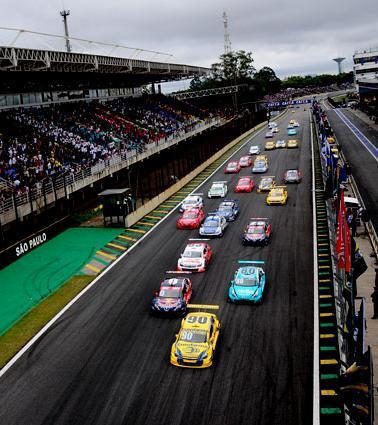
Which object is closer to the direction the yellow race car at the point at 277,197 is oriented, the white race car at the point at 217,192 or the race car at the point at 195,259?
the race car

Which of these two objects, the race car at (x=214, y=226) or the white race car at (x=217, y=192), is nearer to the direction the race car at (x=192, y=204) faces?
the race car

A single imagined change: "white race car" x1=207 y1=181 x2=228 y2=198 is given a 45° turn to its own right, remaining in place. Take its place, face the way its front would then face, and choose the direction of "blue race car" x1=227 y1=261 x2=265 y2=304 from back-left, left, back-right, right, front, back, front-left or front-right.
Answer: left

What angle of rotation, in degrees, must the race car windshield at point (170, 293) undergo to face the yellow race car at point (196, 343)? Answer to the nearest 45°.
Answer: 0° — it already faces it

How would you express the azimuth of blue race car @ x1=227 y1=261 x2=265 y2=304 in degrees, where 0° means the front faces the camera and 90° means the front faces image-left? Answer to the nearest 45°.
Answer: approximately 0°

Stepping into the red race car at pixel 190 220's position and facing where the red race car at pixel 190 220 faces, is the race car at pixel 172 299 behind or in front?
in front

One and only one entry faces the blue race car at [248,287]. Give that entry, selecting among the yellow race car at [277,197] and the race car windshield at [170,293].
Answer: the yellow race car

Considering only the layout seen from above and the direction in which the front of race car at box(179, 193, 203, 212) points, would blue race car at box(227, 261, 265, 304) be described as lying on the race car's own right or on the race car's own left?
on the race car's own left

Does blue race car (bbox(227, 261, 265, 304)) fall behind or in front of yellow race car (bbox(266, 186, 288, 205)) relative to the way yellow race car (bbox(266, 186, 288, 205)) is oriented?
in front

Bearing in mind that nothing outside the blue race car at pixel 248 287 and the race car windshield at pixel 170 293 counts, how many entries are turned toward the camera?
2

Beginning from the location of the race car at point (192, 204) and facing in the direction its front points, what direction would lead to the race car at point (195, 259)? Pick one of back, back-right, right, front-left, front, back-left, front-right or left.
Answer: front-left

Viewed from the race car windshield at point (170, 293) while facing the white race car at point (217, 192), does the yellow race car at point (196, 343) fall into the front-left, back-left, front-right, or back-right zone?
back-right

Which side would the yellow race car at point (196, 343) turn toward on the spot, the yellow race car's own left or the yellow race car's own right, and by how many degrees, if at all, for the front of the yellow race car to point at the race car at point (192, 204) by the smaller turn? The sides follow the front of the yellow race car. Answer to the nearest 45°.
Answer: approximately 180°

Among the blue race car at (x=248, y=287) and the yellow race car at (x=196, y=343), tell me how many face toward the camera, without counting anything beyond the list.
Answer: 2
